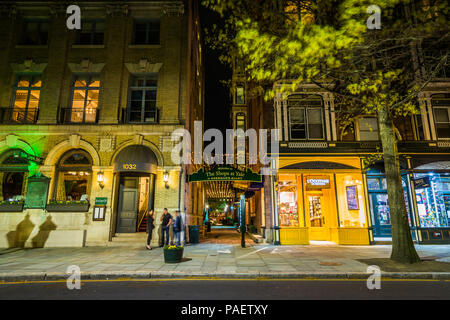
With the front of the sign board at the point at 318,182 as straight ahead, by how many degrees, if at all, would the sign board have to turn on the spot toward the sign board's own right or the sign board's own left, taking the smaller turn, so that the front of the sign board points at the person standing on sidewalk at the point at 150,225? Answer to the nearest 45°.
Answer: approximately 45° to the sign board's own right

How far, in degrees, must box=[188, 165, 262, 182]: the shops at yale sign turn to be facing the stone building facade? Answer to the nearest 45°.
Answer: approximately 90° to its right

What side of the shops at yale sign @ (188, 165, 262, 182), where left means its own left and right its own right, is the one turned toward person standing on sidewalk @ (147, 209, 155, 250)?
right

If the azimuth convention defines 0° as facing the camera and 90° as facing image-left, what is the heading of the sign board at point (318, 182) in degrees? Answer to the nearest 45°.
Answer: approximately 0°

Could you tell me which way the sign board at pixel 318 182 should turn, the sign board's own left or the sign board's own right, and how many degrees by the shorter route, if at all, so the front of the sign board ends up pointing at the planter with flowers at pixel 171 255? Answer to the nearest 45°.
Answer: approximately 45° to the sign board's own right

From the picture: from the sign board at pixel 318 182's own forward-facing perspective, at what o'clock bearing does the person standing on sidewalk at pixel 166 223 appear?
The person standing on sidewalk is roughly at 2 o'clock from the sign board.

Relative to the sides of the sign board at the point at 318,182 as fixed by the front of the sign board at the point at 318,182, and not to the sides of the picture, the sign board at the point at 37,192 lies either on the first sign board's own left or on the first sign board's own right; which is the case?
on the first sign board's own right

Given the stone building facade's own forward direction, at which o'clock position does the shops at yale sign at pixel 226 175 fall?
The shops at yale sign is roughly at 10 o'clock from the stone building facade.

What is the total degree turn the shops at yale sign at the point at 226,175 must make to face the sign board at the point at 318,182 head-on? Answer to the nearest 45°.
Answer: approximately 90° to its left

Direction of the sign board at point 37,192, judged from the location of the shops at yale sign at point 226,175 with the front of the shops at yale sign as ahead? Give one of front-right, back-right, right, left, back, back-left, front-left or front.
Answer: right

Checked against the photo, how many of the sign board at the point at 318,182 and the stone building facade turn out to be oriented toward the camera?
2

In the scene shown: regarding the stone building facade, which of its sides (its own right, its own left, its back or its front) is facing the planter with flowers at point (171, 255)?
front
